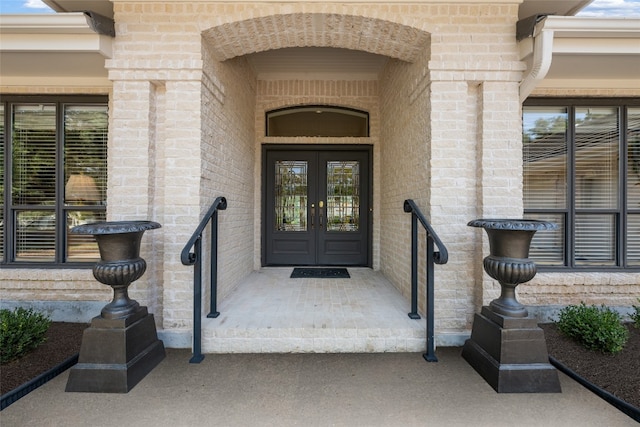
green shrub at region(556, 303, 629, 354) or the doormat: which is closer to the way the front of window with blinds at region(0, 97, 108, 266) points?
the green shrub

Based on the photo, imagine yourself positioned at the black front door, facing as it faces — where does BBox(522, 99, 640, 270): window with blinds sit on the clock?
The window with blinds is roughly at 10 o'clock from the black front door.

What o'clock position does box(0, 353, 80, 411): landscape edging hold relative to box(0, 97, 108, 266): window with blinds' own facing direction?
The landscape edging is roughly at 12 o'clock from the window with blinds.

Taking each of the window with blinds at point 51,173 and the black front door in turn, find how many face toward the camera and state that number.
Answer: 2

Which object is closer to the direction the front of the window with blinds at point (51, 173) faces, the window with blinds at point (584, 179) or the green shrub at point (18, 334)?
the green shrub

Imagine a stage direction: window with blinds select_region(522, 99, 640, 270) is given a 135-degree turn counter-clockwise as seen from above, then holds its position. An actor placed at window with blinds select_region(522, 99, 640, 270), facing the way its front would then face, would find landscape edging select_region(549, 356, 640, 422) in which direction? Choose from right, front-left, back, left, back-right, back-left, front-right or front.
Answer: back-right

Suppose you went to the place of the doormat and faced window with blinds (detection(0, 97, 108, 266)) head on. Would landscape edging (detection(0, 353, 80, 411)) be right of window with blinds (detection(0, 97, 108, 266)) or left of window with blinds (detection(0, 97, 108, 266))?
left

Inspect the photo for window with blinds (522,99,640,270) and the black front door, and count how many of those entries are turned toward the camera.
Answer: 2

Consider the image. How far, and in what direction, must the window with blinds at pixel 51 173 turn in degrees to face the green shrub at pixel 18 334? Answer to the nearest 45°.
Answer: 0° — it already faces it

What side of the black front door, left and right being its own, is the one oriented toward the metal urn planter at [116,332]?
front

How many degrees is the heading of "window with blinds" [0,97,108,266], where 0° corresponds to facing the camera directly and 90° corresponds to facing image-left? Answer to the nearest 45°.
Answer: approximately 0°

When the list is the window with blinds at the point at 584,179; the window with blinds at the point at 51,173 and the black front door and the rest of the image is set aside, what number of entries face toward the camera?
3
